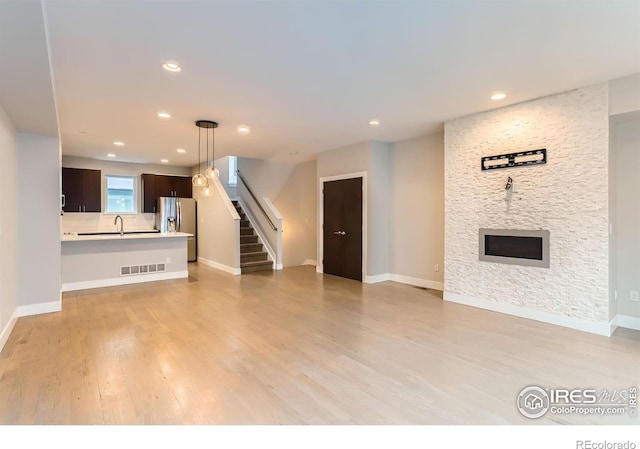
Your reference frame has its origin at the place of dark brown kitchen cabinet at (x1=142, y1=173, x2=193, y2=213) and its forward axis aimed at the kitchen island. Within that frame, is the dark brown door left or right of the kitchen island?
left

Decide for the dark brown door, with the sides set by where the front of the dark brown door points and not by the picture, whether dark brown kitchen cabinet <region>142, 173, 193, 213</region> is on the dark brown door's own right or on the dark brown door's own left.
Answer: on the dark brown door's own right

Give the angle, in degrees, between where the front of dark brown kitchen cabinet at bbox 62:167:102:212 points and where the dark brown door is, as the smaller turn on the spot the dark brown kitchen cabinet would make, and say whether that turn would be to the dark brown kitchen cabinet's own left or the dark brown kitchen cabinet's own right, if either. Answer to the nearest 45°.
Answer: approximately 45° to the dark brown kitchen cabinet's own left

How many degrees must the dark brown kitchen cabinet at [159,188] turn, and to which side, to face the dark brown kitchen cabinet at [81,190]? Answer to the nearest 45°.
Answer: approximately 90° to its right

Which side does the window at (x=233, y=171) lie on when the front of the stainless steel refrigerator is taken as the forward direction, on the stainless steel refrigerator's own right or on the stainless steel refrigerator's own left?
on the stainless steel refrigerator's own left

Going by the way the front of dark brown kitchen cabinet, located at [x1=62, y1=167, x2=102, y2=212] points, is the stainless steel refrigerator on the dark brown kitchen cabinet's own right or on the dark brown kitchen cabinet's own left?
on the dark brown kitchen cabinet's own left

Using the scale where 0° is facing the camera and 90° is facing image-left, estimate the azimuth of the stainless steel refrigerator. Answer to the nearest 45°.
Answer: approximately 0°
